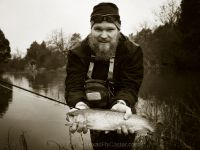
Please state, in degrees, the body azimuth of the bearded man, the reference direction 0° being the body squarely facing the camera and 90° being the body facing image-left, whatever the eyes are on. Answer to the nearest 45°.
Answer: approximately 0°
